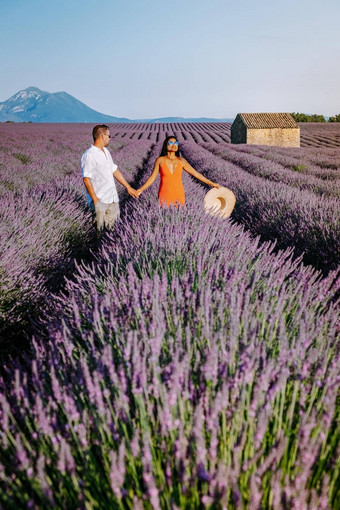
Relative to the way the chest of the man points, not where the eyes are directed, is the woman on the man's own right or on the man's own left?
on the man's own left

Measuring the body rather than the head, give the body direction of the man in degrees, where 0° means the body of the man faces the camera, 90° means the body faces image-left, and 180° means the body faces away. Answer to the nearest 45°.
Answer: approximately 315°

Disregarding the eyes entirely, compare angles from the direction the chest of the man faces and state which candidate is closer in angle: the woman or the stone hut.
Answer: the woman

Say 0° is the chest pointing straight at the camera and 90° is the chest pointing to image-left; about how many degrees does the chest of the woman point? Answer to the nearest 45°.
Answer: approximately 0°

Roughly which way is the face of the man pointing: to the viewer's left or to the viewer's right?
to the viewer's right

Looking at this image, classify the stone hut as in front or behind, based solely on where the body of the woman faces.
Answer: behind

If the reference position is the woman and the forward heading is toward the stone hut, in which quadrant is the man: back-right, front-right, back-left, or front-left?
back-left

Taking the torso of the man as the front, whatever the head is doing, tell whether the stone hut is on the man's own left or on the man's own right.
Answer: on the man's own left

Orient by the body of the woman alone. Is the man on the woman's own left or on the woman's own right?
on the woman's own right

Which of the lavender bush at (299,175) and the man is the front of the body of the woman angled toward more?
the man
